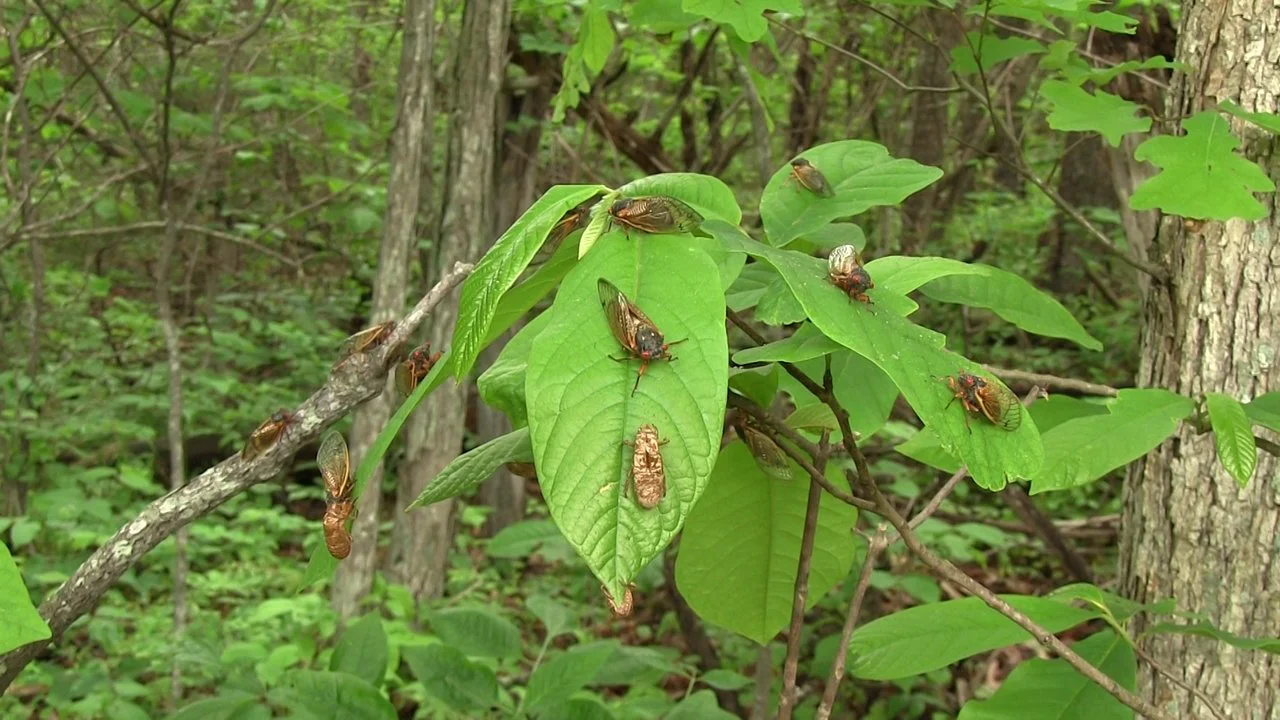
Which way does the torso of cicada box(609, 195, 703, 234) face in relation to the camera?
to the viewer's left

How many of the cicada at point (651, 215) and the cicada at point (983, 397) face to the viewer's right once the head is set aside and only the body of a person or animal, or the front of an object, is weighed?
0

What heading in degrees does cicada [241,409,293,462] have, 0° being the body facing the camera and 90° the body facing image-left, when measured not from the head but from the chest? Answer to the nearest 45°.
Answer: approximately 270°

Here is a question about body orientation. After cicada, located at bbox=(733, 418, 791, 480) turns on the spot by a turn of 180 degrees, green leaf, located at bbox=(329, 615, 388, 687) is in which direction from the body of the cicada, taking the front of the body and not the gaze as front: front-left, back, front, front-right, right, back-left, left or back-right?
back-left

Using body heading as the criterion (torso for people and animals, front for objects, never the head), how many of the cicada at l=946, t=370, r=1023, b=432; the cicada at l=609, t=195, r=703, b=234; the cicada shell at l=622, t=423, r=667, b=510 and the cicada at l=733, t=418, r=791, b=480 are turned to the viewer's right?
0

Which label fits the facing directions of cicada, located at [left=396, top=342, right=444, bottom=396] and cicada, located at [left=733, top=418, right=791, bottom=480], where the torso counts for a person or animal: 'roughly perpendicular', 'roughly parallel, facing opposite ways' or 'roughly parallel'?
roughly parallel, facing opposite ways

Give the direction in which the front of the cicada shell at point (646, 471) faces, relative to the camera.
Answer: away from the camera
